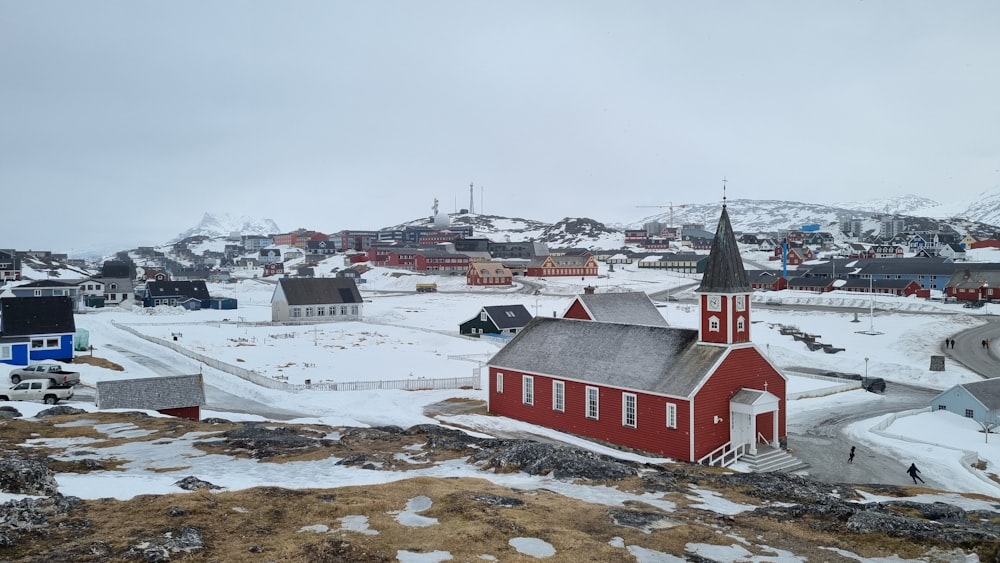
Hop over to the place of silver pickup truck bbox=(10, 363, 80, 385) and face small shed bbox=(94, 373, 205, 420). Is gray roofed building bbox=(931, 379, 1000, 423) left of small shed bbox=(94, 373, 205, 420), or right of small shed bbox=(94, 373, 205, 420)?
left

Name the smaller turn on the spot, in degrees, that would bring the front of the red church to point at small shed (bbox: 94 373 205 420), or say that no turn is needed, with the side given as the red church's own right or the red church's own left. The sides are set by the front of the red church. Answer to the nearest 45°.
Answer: approximately 135° to the red church's own right

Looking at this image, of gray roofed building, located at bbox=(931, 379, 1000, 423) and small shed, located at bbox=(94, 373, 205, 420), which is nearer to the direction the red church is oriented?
the gray roofed building

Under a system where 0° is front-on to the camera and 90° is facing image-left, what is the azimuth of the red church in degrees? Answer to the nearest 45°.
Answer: approximately 315°

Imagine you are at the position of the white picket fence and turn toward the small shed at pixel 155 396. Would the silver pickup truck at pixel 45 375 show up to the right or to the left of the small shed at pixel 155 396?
right

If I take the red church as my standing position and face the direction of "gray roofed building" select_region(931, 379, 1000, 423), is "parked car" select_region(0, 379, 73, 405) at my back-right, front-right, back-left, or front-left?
back-left

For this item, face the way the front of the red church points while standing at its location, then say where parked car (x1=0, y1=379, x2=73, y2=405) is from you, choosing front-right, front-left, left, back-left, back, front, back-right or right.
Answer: back-right

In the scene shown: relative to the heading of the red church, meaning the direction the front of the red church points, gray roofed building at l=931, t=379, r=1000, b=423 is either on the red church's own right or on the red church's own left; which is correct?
on the red church's own left

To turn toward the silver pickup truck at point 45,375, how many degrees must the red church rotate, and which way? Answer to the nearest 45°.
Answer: approximately 135° to its right

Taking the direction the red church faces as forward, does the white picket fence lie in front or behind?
behind
